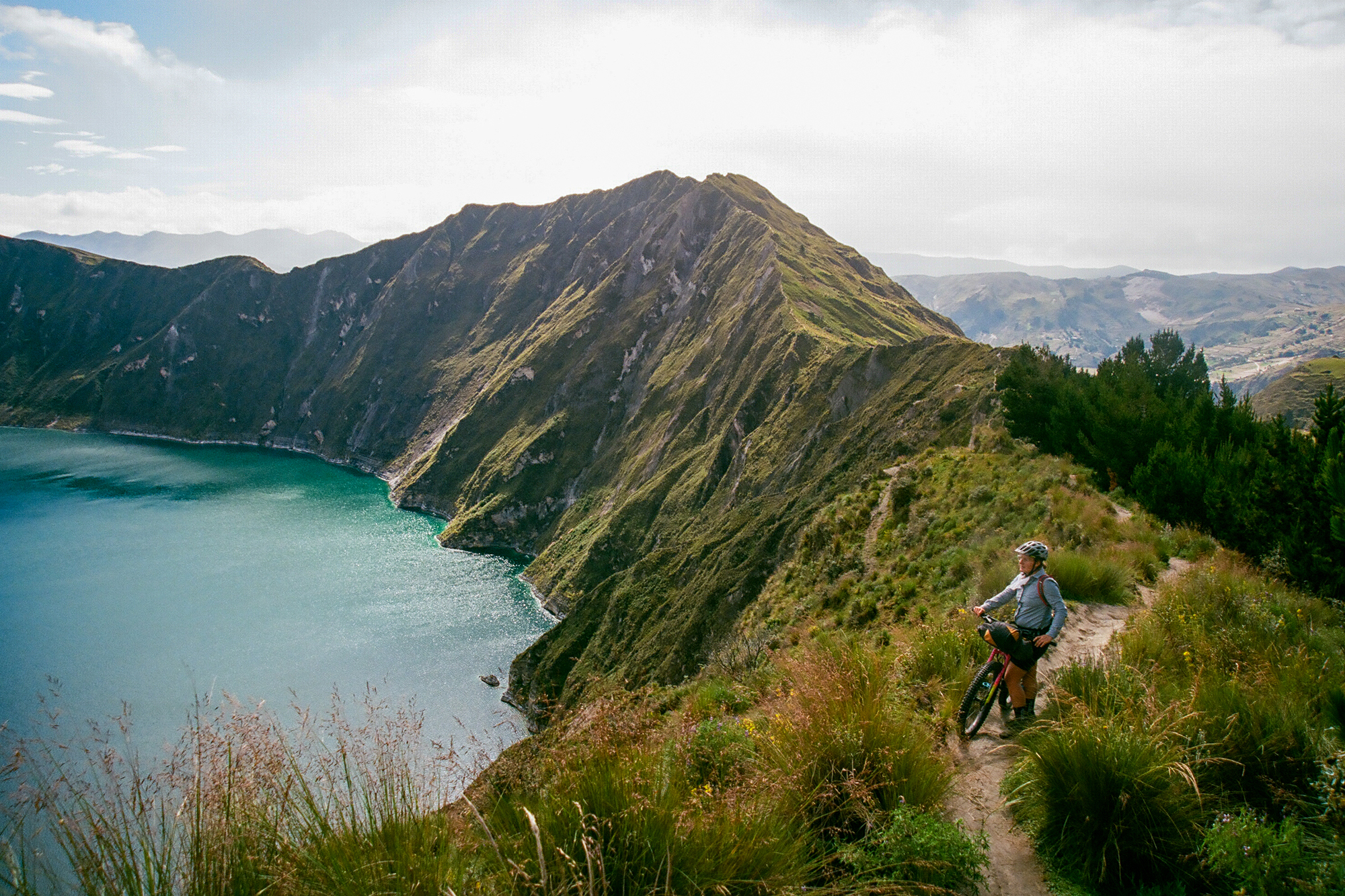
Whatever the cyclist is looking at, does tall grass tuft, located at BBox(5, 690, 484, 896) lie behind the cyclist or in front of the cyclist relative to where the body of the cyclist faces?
in front

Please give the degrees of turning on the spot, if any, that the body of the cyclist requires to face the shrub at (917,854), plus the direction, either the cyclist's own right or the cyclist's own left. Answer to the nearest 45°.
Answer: approximately 45° to the cyclist's own left

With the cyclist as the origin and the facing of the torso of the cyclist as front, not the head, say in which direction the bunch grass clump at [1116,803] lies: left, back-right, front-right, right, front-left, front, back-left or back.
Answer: front-left

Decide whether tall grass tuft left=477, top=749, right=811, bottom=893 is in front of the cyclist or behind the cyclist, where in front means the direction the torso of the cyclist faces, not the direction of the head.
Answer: in front

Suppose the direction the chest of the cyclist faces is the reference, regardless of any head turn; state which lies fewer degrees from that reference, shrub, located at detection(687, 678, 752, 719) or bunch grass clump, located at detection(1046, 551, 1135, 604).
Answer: the shrub

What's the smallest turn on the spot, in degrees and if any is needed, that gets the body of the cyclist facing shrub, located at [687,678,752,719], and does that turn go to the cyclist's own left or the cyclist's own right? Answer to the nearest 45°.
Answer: approximately 45° to the cyclist's own right

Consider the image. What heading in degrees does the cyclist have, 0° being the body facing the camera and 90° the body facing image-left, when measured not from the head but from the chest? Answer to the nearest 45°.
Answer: approximately 45°

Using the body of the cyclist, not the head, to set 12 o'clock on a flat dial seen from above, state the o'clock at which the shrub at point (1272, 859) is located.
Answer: The shrub is roughly at 10 o'clock from the cyclist.

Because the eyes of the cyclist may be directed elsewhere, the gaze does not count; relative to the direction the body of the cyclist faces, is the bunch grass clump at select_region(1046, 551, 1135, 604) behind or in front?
behind
